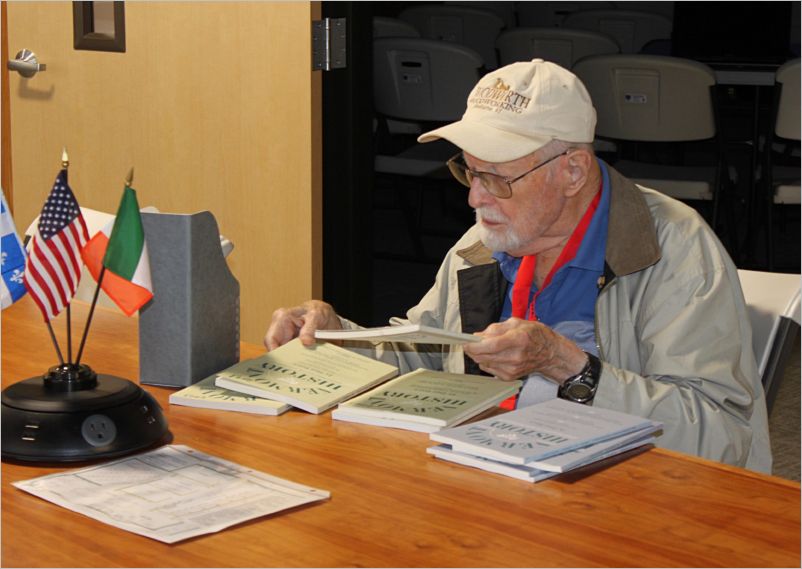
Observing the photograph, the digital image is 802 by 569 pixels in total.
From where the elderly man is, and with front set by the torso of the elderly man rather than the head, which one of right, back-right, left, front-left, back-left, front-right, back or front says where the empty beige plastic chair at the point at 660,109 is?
back-right

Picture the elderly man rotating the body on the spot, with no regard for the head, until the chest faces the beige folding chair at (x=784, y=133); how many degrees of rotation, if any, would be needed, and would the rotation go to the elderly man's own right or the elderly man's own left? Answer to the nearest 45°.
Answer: approximately 135° to the elderly man's own right

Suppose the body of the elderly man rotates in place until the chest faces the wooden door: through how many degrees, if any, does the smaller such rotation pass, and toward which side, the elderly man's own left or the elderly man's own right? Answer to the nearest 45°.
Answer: approximately 90° to the elderly man's own right

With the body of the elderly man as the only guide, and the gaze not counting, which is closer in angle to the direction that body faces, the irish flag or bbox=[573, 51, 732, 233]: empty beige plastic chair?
the irish flag

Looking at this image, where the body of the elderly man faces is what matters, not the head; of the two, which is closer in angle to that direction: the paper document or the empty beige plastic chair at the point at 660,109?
the paper document

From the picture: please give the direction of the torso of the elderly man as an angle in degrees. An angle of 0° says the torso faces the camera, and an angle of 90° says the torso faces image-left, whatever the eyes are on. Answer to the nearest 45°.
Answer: approximately 45°

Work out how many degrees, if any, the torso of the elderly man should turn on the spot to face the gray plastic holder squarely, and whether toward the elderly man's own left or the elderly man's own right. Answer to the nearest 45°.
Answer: approximately 45° to the elderly man's own right

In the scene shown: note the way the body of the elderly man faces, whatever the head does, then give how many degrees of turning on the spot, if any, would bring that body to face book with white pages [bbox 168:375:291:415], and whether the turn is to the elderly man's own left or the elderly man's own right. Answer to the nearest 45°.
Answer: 0° — they already face it

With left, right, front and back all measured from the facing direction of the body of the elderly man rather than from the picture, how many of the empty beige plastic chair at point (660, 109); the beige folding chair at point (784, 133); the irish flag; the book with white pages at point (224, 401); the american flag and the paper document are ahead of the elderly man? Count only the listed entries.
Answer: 4

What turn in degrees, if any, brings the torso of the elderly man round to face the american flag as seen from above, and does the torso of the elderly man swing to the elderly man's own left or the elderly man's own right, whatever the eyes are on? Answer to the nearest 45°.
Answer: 0° — they already face it
